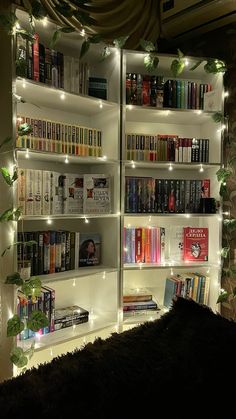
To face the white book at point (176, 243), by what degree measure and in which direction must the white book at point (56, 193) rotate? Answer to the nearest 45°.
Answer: approximately 90° to its left

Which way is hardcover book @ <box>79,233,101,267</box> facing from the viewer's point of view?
toward the camera

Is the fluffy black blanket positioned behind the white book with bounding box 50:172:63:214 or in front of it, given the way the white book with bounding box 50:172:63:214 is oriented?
in front

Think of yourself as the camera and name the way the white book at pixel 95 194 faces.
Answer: facing the viewer

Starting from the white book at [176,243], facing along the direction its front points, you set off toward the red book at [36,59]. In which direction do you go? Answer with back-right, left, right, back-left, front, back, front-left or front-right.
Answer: front-right
